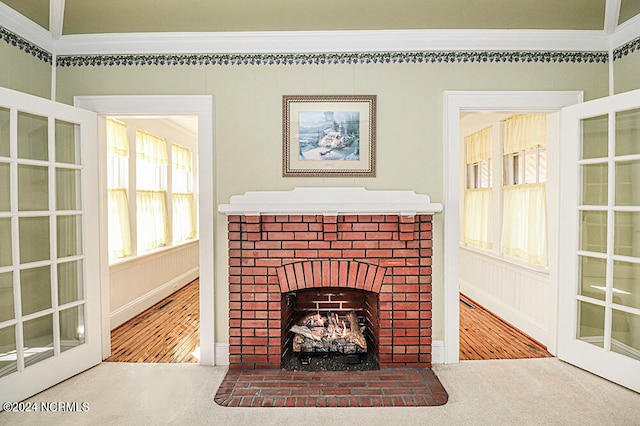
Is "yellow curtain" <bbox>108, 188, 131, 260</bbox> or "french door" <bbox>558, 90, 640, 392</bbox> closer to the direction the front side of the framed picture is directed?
the french door

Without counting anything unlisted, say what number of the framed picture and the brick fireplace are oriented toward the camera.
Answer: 2

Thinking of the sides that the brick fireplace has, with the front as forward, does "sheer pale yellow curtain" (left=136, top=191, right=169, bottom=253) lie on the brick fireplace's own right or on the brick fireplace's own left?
on the brick fireplace's own right

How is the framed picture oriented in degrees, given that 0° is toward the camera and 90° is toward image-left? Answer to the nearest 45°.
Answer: approximately 0°

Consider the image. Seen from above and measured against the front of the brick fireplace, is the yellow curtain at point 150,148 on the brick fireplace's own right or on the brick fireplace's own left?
on the brick fireplace's own right

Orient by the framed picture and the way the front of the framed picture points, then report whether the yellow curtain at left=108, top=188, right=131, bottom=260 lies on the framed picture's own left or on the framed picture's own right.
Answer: on the framed picture's own right

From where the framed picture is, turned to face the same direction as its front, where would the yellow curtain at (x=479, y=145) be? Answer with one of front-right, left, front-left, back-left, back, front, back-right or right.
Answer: back-left

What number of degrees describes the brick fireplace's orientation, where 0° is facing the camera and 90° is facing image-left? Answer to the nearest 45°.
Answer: approximately 0°

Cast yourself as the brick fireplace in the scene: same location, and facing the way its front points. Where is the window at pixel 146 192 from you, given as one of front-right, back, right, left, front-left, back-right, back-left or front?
back-right

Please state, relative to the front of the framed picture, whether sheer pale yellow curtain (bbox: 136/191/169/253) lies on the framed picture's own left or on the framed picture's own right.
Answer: on the framed picture's own right
